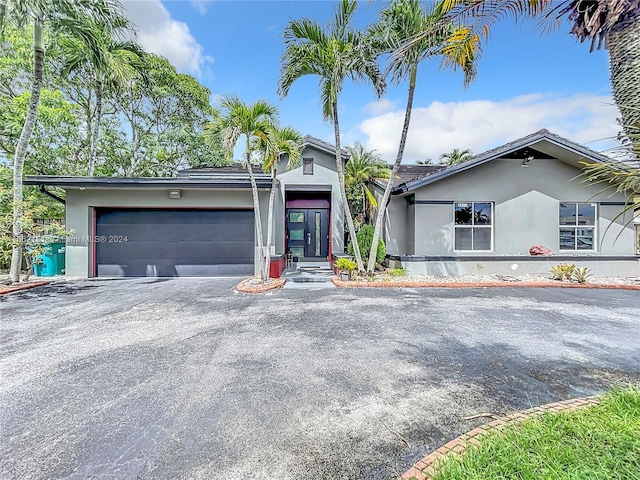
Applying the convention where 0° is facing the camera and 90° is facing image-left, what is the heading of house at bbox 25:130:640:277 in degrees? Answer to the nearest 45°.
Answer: approximately 0°

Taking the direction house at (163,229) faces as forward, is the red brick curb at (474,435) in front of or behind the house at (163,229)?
in front

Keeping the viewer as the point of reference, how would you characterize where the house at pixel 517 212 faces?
facing the viewer

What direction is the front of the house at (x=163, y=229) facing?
toward the camera

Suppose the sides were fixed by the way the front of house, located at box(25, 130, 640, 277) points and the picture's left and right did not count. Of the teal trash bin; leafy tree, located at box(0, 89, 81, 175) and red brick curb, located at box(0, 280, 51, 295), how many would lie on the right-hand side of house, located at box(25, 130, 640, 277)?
3

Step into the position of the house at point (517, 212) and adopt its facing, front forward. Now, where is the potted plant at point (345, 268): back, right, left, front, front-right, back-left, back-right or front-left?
front-right

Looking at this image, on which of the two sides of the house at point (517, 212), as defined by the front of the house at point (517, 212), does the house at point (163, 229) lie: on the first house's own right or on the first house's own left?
on the first house's own right
